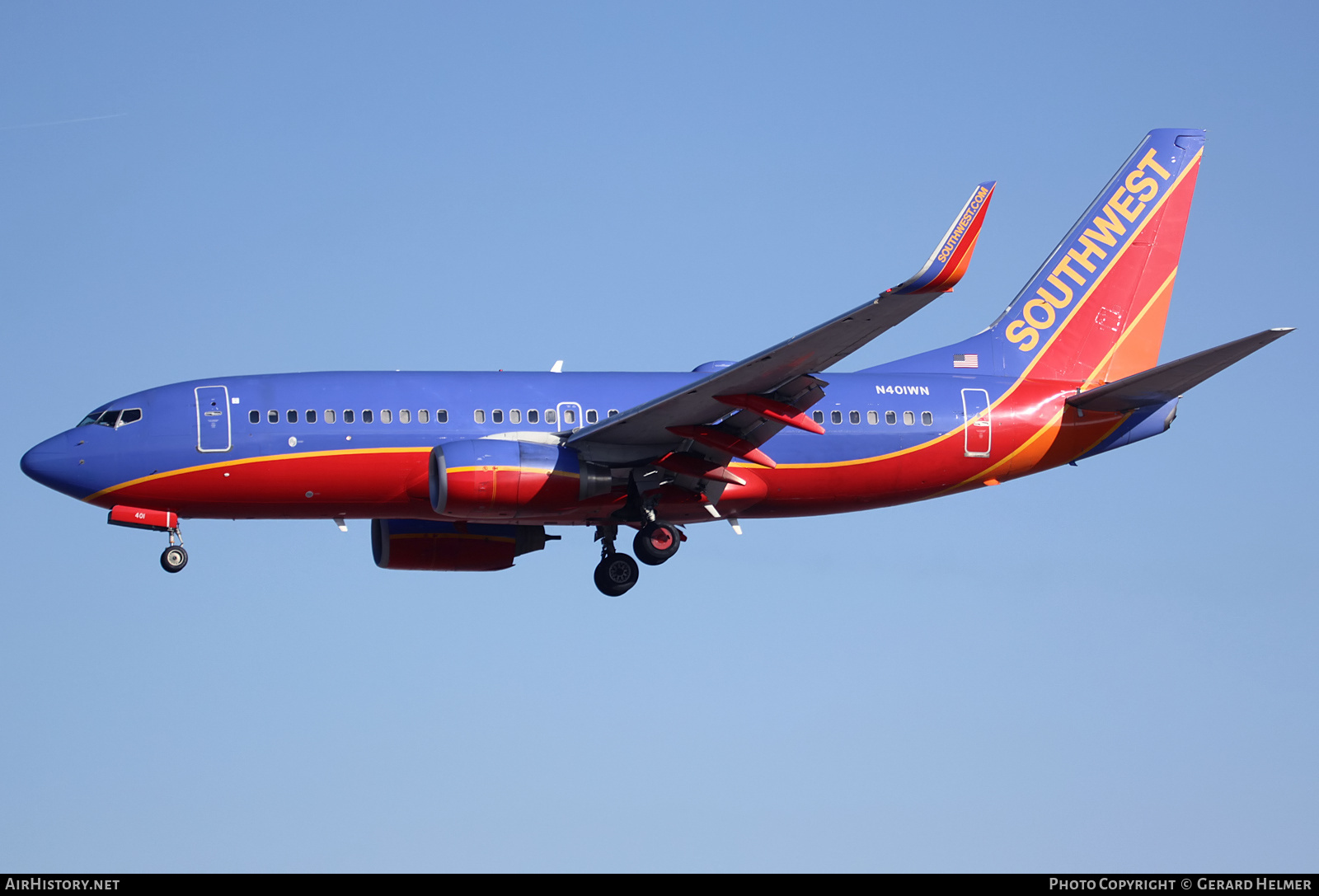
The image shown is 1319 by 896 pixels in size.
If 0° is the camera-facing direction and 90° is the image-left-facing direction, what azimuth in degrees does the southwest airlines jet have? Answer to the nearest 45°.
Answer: approximately 90°
